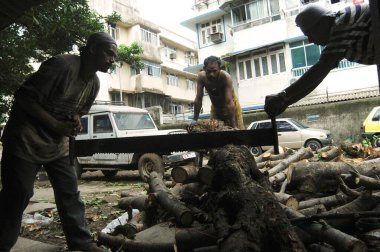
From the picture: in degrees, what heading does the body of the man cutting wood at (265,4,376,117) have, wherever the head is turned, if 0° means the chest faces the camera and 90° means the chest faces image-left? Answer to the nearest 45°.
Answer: approximately 90°

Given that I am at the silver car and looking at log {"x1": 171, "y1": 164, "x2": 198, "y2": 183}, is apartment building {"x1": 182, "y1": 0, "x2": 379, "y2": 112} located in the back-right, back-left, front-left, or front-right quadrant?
back-right

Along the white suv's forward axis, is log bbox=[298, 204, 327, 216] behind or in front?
in front

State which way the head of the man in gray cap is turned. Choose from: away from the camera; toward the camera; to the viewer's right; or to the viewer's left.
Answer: to the viewer's right

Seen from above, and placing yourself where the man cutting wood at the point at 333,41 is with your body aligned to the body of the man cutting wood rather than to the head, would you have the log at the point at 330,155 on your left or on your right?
on your right

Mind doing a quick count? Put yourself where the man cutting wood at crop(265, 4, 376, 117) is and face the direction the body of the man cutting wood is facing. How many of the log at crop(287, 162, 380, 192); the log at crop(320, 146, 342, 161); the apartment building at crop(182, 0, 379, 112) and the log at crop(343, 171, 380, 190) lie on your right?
4
